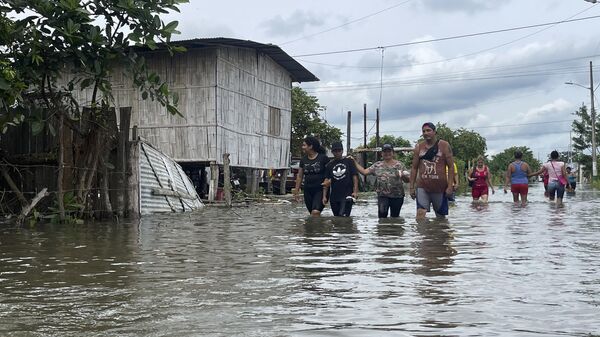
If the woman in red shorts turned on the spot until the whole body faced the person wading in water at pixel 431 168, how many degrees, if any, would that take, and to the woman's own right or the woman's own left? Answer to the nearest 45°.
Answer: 0° — they already face them

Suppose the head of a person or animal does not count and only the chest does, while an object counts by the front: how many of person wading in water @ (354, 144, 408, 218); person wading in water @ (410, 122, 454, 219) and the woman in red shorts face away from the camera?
0

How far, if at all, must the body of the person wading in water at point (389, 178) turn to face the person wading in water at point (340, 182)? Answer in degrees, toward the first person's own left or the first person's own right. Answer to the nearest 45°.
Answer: approximately 90° to the first person's own right

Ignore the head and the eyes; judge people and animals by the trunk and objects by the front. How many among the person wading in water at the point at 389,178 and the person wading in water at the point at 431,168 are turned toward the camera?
2

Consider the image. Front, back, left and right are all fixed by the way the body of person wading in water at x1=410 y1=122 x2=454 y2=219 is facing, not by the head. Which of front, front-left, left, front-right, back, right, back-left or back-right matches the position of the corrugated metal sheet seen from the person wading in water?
back-right

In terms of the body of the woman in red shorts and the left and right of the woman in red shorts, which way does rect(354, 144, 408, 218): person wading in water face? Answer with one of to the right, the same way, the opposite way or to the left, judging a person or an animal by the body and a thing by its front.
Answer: the same way

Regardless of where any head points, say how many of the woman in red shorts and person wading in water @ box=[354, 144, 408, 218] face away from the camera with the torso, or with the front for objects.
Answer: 0

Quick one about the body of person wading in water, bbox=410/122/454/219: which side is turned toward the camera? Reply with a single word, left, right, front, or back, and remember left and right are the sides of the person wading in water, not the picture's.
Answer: front

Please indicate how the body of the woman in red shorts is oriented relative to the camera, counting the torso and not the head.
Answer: toward the camera

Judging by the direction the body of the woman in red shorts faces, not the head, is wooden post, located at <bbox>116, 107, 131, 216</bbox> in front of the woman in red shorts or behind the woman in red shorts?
in front
